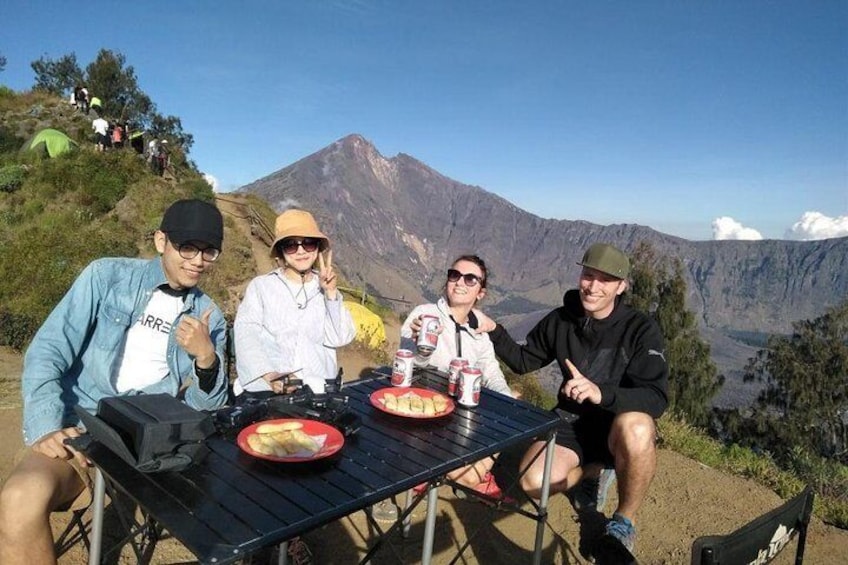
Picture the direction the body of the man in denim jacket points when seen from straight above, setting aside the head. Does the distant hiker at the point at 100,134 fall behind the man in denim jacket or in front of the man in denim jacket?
behind

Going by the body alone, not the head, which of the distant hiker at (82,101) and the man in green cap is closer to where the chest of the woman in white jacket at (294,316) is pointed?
the man in green cap

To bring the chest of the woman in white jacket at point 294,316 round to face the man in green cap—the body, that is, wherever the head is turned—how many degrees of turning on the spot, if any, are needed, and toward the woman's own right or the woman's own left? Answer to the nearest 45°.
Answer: approximately 90° to the woman's own left

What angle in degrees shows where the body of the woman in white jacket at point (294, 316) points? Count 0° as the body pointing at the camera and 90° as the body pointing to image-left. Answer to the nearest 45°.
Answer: approximately 0°

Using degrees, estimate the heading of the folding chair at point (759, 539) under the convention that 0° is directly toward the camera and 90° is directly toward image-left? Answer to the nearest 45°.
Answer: approximately 135°

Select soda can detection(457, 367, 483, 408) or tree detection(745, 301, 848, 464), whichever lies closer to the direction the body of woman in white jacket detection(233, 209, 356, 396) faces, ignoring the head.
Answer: the soda can

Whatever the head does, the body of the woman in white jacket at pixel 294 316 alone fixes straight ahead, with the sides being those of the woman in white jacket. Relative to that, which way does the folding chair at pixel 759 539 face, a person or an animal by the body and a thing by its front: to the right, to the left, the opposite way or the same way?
the opposite way

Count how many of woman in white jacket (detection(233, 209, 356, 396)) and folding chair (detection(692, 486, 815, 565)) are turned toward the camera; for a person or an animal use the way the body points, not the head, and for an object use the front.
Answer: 1
